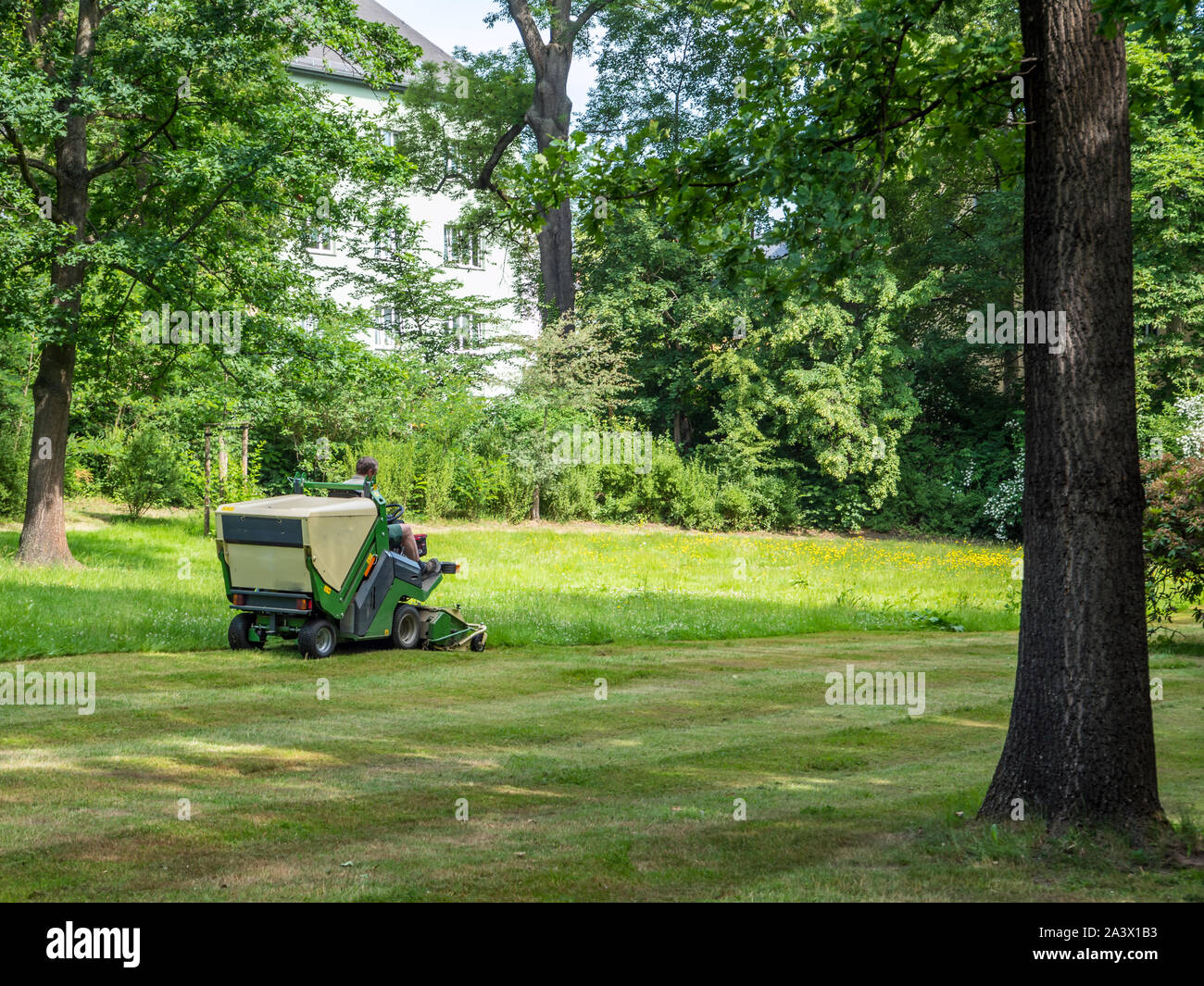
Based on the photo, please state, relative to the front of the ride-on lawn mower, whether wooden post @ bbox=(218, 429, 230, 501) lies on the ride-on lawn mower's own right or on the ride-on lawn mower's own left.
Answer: on the ride-on lawn mower's own left

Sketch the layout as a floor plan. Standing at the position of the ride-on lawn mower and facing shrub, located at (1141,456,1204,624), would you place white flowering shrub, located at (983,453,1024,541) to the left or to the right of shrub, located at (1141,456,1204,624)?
left

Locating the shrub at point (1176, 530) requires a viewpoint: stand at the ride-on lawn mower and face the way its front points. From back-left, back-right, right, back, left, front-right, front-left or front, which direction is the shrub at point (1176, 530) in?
front-right

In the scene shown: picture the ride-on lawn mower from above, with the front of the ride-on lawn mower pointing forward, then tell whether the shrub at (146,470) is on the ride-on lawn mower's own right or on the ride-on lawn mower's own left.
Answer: on the ride-on lawn mower's own left

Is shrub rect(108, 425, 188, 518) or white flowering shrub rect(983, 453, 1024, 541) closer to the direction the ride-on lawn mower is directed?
the white flowering shrub

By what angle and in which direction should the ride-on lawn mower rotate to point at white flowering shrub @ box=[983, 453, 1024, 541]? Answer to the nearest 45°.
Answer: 0° — it already faces it

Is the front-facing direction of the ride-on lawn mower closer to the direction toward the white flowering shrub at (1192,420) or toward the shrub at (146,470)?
the white flowering shrub

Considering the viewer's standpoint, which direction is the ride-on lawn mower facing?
facing away from the viewer and to the right of the viewer

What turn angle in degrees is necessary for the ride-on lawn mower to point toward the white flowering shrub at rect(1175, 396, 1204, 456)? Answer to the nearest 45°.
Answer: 0° — it already faces it
